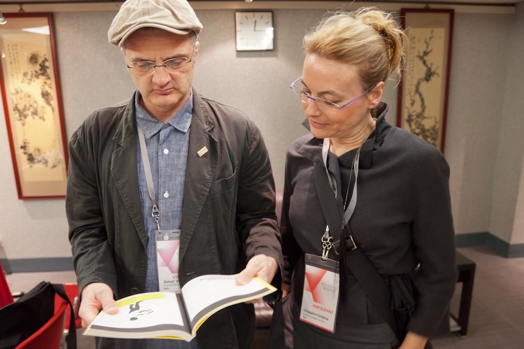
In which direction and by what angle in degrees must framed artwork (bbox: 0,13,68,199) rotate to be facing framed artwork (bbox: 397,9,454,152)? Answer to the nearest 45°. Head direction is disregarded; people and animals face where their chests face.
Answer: approximately 45° to its left

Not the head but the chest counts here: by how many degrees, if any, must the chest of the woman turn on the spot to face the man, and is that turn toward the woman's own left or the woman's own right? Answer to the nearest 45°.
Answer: approximately 45° to the woman's own right

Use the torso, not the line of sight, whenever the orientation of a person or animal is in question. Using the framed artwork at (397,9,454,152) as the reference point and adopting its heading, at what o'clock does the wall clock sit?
The wall clock is roughly at 2 o'clock from the framed artwork.

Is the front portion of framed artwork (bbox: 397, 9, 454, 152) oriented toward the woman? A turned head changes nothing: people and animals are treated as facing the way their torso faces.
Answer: yes

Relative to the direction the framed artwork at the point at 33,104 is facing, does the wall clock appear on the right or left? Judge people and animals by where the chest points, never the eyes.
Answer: on its left

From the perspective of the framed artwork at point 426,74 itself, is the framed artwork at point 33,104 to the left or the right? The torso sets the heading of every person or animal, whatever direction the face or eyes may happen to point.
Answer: on its right

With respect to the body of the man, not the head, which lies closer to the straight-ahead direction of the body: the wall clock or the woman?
the woman

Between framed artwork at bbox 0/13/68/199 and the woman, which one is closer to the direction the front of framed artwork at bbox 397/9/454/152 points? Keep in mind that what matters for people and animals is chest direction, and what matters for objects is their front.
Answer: the woman

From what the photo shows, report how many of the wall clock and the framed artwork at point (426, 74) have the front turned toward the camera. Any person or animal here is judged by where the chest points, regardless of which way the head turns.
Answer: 2

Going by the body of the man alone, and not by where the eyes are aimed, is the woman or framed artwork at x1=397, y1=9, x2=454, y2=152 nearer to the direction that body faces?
the woman
